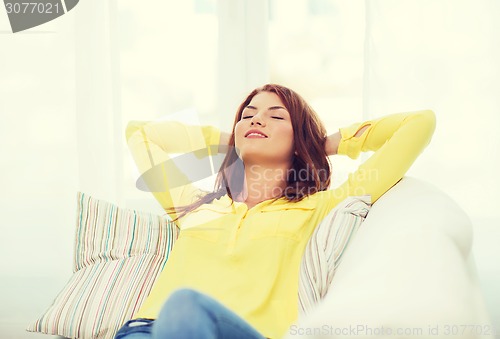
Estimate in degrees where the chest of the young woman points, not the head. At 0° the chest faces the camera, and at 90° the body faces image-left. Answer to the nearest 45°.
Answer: approximately 45°
